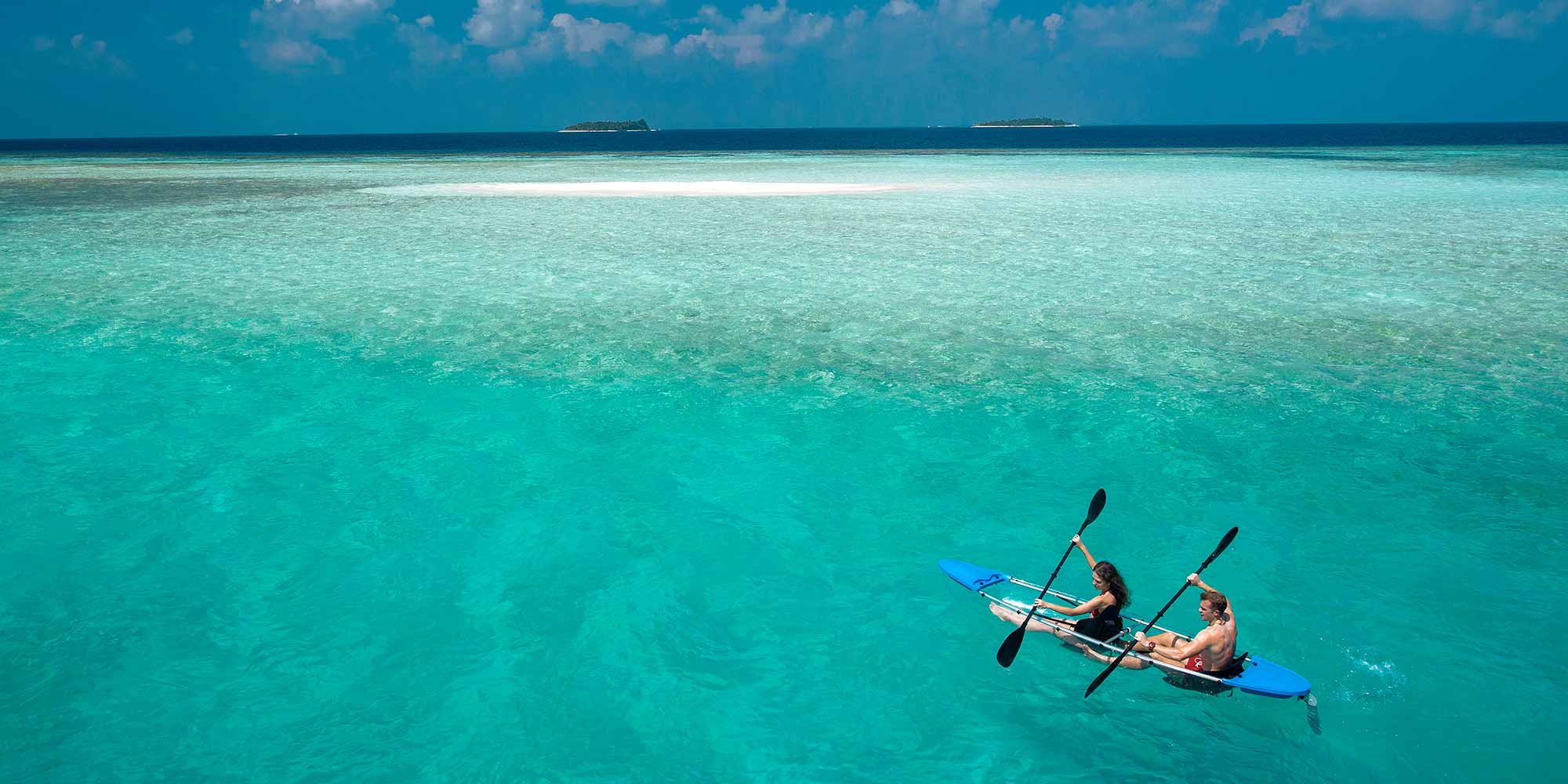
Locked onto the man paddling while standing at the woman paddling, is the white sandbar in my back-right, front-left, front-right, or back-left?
back-left

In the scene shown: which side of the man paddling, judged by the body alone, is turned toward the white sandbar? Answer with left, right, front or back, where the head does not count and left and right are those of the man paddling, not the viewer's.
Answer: front

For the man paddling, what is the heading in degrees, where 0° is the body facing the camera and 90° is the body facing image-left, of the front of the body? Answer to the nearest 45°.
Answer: approximately 135°

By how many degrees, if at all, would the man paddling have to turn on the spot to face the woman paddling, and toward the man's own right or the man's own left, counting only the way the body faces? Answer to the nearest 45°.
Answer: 0° — they already face them

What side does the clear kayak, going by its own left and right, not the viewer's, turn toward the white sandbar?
front

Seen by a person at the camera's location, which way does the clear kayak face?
facing away from the viewer and to the left of the viewer
